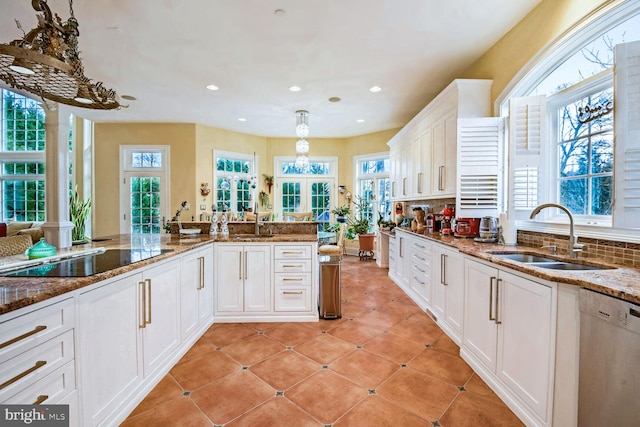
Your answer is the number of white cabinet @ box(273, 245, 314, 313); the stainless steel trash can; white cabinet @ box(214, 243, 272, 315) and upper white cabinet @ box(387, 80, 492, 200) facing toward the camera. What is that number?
3

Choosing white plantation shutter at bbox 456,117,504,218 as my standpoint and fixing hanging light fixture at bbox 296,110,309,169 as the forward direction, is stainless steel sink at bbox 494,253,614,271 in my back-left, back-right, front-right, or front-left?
back-left

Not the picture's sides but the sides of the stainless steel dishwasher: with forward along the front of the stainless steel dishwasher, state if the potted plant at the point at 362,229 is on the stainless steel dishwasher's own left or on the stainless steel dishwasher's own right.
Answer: on the stainless steel dishwasher's own right

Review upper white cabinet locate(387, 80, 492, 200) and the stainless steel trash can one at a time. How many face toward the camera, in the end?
1

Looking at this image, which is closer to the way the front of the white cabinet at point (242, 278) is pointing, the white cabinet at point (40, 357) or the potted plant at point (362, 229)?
the white cabinet

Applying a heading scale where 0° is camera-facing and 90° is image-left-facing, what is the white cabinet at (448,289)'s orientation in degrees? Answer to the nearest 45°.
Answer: approximately 45°

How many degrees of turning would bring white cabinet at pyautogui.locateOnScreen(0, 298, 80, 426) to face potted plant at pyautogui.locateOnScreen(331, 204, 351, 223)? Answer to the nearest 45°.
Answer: approximately 90° to its left

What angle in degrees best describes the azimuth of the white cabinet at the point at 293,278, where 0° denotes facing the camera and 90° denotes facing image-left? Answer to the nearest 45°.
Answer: approximately 0°

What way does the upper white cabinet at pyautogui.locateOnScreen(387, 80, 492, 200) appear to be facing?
to the viewer's left

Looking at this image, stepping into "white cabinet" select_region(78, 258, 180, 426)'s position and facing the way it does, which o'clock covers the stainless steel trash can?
The stainless steel trash can is roughly at 10 o'clock from the white cabinet.

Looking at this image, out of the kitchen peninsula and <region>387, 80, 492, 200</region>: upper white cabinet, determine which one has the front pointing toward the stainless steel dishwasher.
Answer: the kitchen peninsula

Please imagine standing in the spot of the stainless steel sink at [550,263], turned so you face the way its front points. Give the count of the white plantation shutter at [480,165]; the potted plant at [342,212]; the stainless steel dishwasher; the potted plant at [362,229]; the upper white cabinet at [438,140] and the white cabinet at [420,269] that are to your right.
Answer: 5

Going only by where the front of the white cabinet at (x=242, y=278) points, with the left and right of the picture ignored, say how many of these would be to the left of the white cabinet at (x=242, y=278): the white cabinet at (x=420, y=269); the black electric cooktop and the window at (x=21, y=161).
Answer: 1
